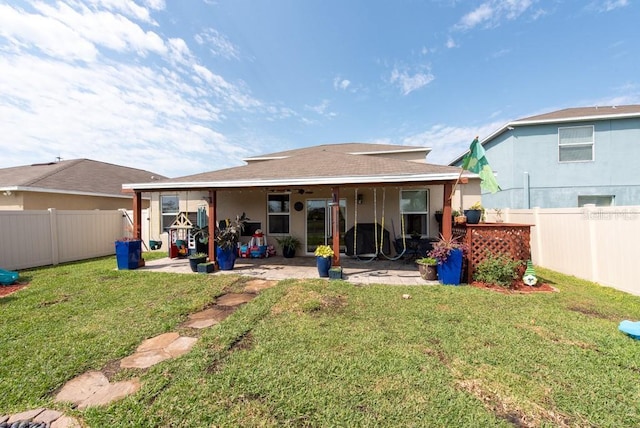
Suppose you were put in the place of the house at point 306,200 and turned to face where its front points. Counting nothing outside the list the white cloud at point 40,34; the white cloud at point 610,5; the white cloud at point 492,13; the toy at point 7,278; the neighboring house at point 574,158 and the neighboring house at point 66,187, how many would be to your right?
3

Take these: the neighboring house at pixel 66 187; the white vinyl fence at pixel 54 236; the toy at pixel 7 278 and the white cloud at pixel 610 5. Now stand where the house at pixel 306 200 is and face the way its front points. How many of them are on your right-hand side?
1

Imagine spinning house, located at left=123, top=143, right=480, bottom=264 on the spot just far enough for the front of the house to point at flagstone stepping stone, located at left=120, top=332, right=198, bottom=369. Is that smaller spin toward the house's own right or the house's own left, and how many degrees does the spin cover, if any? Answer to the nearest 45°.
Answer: approximately 180°

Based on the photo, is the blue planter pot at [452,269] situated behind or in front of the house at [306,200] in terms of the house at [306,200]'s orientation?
behind

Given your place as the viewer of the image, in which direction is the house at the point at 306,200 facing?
facing away from the viewer
